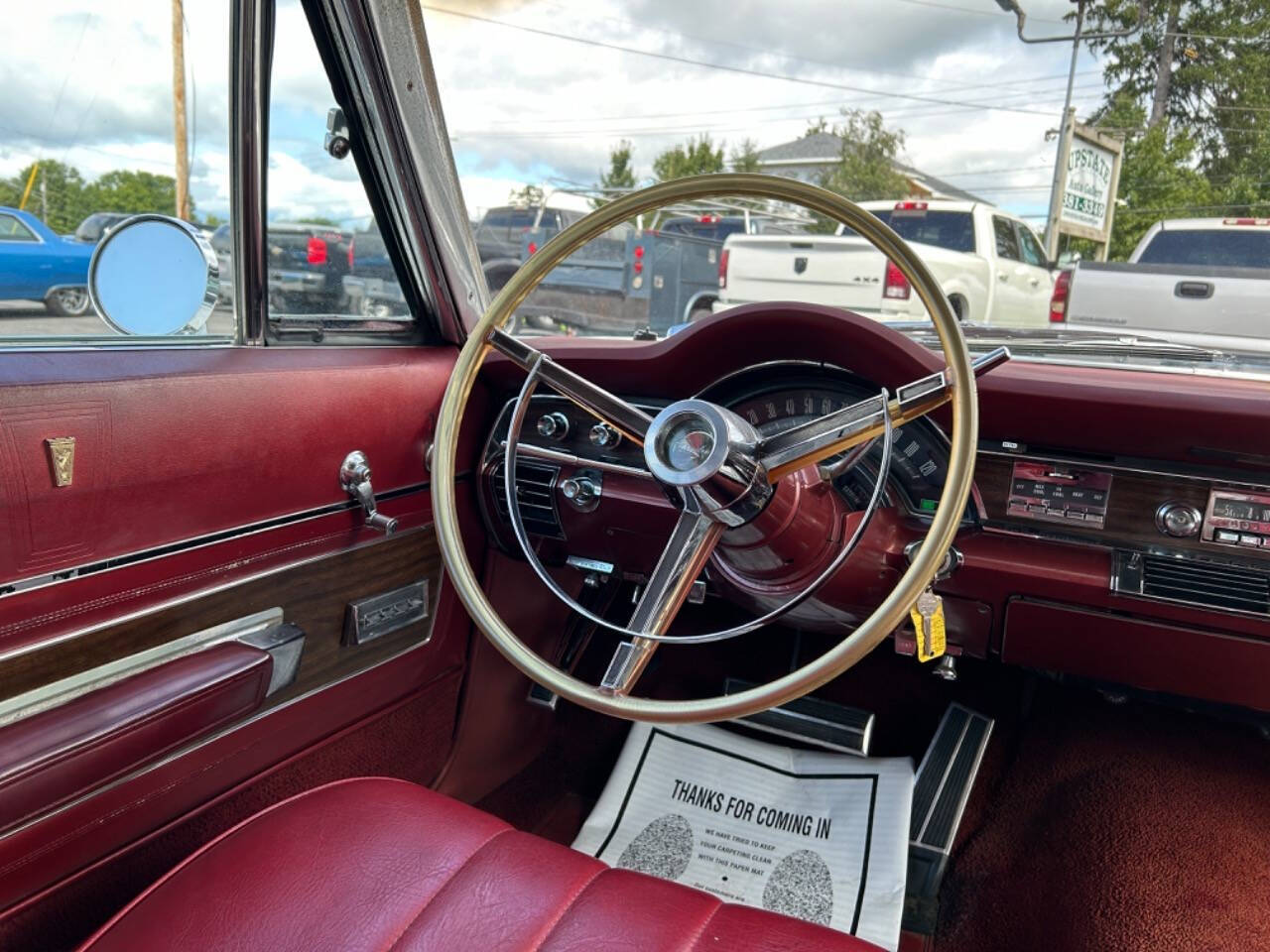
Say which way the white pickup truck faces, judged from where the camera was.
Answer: facing away from the viewer and to the right of the viewer

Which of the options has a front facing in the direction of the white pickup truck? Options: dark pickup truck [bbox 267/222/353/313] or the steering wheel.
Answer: the dark pickup truck

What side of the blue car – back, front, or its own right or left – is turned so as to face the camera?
left

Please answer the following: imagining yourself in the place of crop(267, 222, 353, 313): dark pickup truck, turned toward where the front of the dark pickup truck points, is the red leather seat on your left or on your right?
on your right

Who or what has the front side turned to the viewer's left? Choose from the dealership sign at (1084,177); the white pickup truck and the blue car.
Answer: the blue car

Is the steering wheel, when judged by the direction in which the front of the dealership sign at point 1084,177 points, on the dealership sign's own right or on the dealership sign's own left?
on the dealership sign's own right

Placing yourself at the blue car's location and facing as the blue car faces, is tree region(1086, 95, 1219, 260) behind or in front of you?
behind

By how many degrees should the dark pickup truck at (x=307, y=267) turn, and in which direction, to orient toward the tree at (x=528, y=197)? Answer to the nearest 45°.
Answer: approximately 45° to its left

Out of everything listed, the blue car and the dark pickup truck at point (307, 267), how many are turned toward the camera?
0
